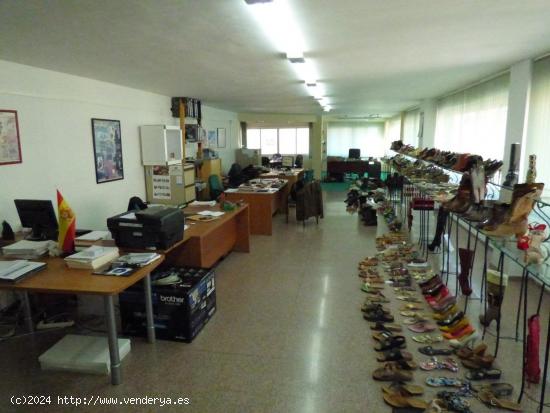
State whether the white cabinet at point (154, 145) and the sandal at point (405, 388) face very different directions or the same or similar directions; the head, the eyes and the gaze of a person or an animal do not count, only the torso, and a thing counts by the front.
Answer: very different directions

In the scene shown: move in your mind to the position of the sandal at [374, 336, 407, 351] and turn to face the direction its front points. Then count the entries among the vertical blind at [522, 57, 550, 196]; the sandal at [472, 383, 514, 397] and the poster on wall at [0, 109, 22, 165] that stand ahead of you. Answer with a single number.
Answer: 1

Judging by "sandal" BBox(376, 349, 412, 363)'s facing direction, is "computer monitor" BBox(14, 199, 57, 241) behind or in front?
in front

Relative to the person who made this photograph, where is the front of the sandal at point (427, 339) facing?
facing to the left of the viewer

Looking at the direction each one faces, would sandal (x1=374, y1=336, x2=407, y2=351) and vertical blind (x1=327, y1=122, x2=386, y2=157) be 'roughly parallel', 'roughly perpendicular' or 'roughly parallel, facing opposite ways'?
roughly perpendicular

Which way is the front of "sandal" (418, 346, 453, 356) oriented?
to the viewer's left

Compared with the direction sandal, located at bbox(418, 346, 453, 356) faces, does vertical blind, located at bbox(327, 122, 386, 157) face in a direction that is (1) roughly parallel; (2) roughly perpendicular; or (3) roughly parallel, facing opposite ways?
roughly perpendicular

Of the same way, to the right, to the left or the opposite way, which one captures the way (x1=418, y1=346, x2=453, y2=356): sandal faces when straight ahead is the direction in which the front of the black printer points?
to the right

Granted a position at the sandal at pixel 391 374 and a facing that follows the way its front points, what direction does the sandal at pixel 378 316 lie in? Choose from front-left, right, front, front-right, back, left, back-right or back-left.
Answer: right

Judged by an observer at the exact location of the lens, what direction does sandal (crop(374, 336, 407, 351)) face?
facing to the left of the viewer

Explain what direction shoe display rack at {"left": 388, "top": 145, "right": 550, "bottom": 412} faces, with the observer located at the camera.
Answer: facing to the left of the viewer

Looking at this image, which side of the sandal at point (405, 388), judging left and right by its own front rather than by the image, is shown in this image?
left

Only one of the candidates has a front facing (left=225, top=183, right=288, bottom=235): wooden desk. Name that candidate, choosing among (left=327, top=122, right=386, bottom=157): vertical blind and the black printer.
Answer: the vertical blind

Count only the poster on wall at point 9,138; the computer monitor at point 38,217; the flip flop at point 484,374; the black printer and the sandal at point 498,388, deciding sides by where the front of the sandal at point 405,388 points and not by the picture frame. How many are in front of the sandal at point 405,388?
3

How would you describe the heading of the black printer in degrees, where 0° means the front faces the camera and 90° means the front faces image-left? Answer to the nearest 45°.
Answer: approximately 45°

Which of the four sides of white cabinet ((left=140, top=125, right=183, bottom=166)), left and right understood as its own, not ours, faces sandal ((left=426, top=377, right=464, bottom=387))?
front

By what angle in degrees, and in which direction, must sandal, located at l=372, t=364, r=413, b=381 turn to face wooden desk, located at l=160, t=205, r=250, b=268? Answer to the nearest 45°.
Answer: approximately 45° to its right

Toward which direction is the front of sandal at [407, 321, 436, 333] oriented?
to the viewer's left

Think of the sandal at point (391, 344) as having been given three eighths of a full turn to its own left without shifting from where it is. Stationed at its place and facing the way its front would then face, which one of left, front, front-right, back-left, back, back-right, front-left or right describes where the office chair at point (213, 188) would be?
back
